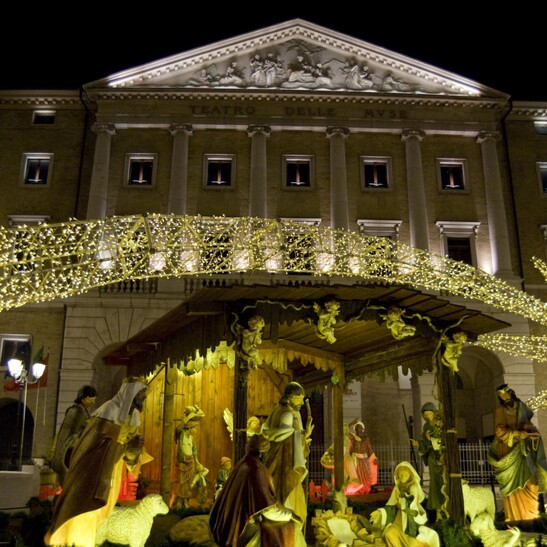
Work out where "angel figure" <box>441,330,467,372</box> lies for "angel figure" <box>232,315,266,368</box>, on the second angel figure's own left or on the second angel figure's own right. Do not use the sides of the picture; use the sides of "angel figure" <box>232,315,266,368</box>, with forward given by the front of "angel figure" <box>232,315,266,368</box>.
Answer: on the second angel figure's own left

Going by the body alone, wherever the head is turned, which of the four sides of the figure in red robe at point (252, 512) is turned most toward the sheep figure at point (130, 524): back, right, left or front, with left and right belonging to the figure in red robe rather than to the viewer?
left

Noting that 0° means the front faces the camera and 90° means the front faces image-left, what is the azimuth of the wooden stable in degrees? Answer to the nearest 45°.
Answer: approximately 0°

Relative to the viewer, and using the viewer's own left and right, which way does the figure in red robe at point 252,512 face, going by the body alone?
facing away from the viewer and to the right of the viewer
